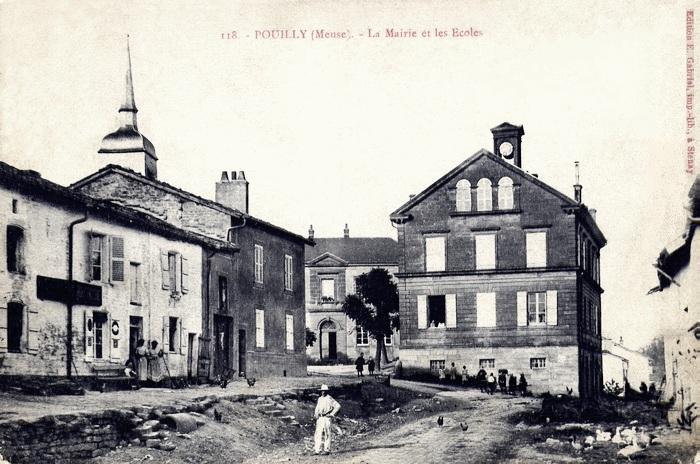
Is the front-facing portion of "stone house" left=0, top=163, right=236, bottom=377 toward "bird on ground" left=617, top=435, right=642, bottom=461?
yes

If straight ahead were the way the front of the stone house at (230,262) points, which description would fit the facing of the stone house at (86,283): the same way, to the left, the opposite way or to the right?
the same way

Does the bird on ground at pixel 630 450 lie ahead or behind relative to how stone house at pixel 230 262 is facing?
ahead

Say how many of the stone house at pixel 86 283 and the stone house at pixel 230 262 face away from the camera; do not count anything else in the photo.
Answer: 0

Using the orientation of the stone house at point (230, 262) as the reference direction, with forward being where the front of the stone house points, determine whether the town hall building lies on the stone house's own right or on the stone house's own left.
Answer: on the stone house's own left

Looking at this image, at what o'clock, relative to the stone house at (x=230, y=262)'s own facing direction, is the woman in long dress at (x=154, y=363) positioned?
The woman in long dress is roughly at 2 o'clock from the stone house.

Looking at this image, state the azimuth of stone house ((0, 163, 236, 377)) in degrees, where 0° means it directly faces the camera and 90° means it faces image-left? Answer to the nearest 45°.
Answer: approximately 315°

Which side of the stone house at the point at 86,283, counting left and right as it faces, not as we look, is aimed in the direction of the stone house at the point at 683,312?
front

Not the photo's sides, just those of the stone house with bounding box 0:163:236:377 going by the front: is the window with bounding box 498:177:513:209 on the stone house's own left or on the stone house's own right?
on the stone house's own left
